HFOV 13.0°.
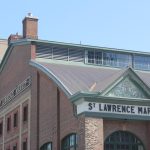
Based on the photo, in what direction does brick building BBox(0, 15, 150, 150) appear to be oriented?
toward the camera
